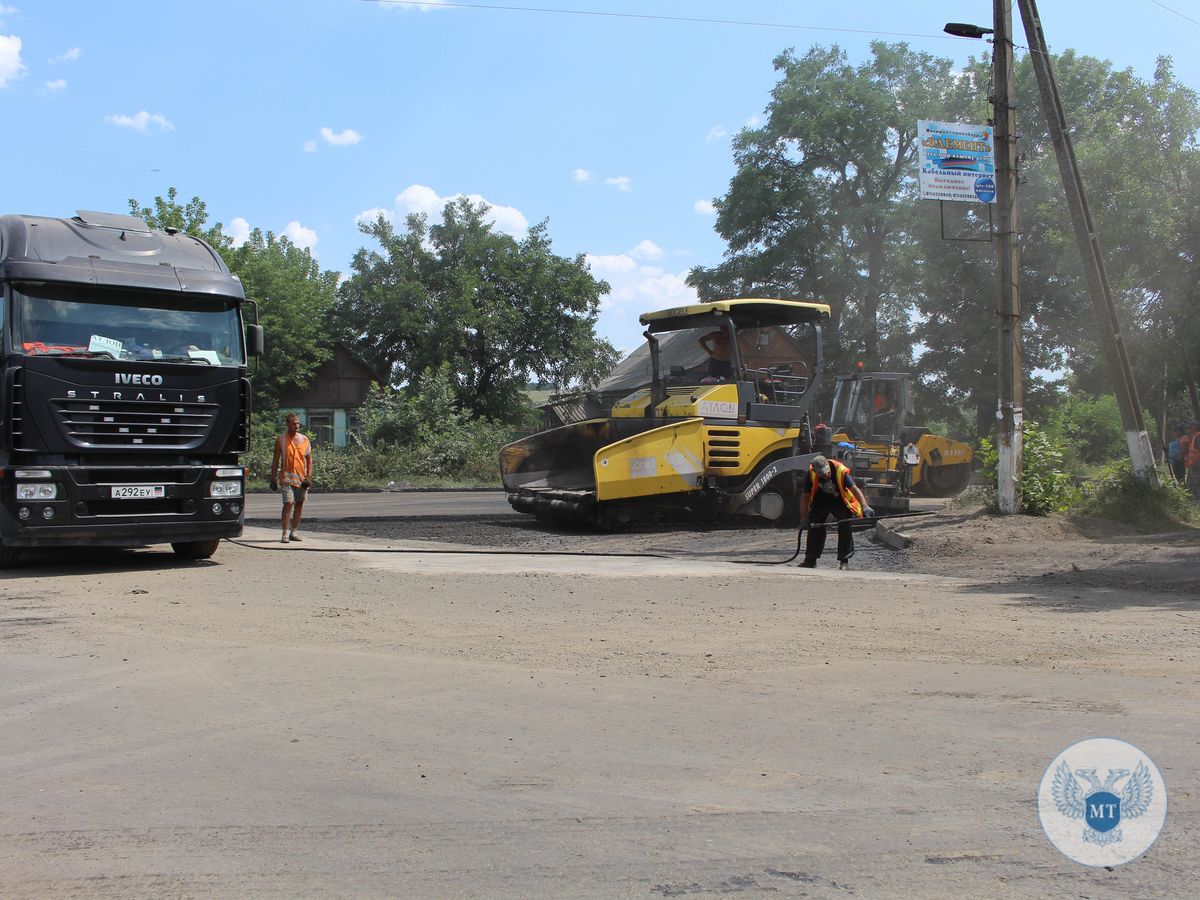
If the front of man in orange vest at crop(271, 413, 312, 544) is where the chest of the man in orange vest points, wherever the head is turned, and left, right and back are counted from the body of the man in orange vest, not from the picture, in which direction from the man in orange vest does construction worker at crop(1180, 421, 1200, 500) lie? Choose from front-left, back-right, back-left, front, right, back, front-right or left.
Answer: left

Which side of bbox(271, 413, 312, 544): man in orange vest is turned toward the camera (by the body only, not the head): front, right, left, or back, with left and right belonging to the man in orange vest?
front

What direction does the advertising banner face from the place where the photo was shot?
facing the viewer

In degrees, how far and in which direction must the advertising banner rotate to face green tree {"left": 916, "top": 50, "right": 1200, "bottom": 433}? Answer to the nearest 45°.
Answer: approximately 180°

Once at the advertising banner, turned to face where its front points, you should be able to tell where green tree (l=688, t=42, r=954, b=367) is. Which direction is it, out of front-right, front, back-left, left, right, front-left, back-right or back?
back

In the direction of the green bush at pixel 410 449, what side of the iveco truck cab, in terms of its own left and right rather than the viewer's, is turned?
back

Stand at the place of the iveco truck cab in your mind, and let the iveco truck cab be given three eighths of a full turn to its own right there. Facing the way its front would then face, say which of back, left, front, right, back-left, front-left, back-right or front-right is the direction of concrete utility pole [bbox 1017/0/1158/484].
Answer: back-right

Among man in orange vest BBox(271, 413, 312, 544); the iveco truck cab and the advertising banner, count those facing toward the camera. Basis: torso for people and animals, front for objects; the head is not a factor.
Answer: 3

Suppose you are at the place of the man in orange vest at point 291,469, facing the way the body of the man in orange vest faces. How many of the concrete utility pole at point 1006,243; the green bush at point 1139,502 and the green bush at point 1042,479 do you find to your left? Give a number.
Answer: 3

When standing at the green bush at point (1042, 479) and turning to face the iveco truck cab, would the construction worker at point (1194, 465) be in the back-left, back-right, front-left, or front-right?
back-right

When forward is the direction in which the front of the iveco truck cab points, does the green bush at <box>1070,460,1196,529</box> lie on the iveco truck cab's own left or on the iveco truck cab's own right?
on the iveco truck cab's own left

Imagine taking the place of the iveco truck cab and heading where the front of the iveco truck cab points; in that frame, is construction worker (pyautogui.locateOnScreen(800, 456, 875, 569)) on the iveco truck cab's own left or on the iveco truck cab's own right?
on the iveco truck cab's own left

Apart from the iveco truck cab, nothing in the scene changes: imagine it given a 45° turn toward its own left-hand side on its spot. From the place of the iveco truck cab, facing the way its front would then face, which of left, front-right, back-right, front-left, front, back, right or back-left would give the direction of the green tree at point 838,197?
left

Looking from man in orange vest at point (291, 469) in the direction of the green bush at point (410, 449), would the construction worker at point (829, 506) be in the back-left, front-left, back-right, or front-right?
back-right

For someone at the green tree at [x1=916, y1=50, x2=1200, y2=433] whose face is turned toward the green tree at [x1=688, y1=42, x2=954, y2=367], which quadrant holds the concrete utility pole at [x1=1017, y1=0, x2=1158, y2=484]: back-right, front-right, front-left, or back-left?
back-left
